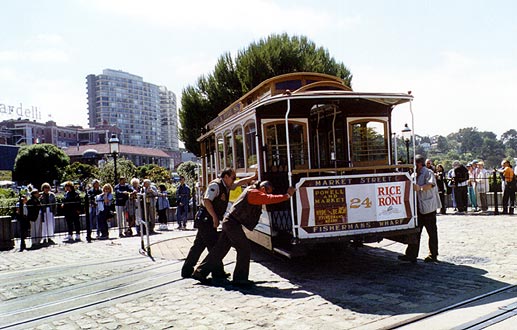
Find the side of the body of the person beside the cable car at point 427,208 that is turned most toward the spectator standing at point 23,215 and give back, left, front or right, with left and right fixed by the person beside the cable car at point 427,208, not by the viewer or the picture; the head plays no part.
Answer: front

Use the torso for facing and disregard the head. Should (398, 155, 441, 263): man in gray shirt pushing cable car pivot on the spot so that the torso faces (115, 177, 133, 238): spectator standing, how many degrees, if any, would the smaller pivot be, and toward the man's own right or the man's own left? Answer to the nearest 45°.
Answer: approximately 45° to the man's own right

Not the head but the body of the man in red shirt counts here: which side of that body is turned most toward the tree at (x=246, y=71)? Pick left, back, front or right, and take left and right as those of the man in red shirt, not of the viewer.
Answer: left

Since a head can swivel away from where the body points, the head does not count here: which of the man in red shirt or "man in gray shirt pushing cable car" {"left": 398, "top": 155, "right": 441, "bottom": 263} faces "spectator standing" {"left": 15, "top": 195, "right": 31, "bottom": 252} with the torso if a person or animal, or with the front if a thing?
"man in gray shirt pushing cable car" {"left": 398, "top": 155, "right": 441, "bottom": 263}

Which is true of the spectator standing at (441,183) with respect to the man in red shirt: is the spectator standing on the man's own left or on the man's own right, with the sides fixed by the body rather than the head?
on the man's own left

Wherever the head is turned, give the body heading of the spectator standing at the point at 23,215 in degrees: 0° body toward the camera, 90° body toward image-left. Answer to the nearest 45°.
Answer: approximately 315°

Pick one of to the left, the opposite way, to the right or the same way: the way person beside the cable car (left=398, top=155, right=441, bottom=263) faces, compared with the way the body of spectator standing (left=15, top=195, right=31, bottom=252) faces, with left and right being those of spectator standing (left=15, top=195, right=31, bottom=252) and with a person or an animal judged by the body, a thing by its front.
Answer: the opposite way

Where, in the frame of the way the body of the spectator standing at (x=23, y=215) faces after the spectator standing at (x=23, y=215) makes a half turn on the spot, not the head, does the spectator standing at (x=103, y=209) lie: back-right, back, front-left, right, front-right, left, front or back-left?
back-right

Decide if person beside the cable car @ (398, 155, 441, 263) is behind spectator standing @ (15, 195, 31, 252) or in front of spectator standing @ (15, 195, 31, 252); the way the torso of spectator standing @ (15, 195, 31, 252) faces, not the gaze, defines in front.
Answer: in front

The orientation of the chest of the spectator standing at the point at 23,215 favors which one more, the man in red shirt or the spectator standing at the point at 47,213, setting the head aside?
the man in red shirt

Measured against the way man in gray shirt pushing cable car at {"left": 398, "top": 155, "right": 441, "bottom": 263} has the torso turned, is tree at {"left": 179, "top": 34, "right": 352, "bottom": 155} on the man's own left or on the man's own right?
on the man's own right

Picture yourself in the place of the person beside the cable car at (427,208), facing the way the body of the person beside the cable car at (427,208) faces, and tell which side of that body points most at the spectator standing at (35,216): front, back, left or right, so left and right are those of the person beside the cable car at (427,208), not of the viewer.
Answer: front

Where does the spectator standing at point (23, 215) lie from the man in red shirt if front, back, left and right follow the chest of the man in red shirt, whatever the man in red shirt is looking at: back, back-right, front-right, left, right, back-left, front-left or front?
back-left

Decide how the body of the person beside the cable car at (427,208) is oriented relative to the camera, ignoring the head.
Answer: to the viewer's left

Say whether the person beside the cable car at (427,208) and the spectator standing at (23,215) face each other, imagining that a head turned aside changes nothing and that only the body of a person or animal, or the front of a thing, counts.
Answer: yes

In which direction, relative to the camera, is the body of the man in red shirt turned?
to the viewer's right
